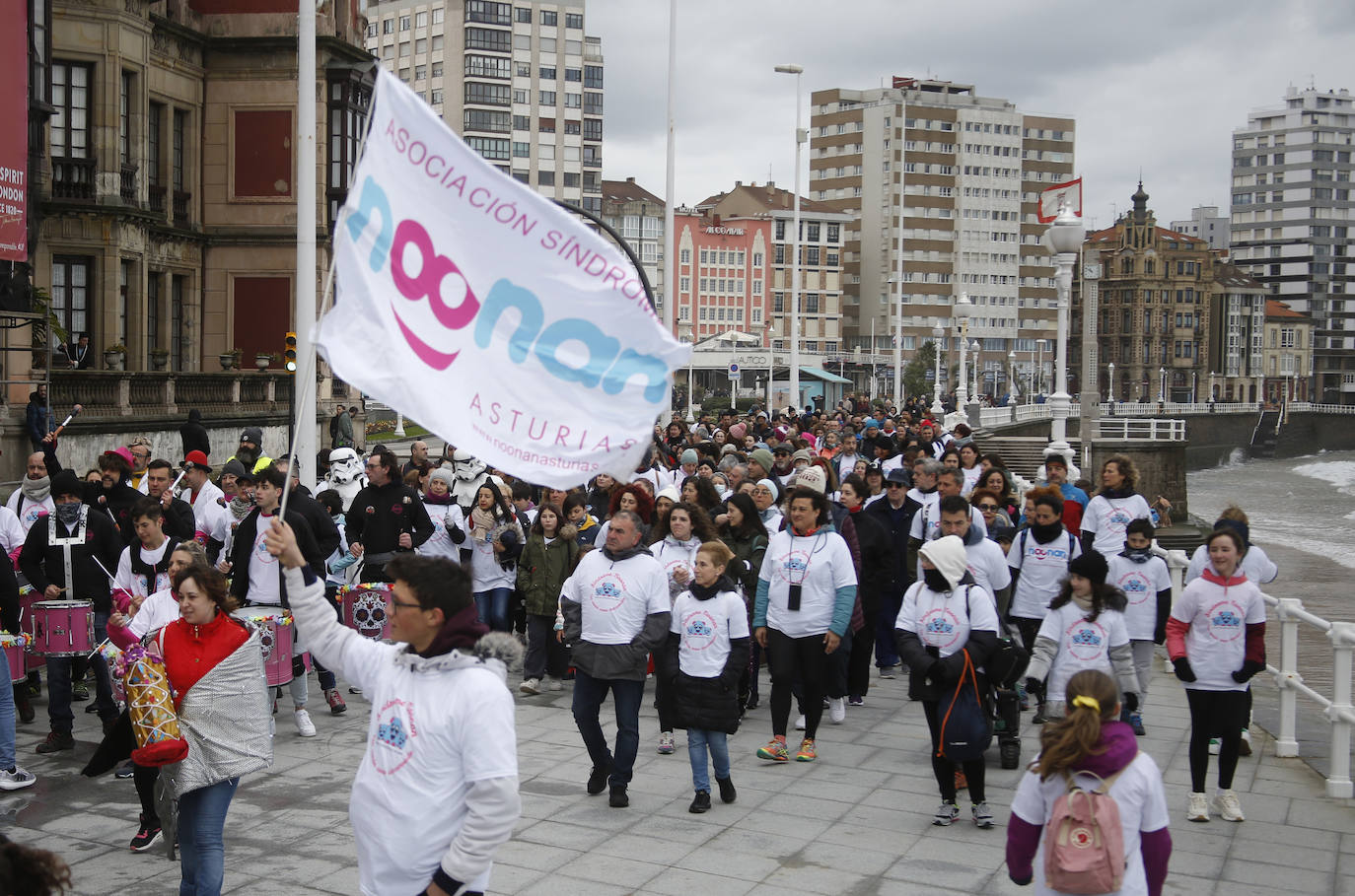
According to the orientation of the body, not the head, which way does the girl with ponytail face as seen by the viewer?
away from the camera

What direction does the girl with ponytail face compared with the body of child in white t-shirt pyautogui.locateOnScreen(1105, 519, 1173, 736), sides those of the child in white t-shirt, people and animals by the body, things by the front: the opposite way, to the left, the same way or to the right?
the opposite way

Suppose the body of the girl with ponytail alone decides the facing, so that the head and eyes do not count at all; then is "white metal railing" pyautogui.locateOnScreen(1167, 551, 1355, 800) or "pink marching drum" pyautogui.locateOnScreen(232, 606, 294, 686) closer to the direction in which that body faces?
the white metal railing

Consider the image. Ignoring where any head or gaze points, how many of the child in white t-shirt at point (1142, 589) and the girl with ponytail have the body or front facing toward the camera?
1

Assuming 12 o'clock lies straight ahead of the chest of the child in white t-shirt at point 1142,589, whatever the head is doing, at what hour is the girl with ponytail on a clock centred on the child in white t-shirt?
The girl with ponytail is roughly at 12 o'clock from the child in white t-shirt.

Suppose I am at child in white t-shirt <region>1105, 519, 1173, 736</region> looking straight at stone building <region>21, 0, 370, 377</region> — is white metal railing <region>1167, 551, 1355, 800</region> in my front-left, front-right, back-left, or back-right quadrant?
back-right

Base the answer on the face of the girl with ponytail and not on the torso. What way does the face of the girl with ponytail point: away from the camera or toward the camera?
away from the camera

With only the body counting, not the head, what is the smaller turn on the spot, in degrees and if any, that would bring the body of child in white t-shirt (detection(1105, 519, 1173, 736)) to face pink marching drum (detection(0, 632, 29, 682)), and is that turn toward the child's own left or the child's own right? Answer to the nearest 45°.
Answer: approximately 90° to the child's own right

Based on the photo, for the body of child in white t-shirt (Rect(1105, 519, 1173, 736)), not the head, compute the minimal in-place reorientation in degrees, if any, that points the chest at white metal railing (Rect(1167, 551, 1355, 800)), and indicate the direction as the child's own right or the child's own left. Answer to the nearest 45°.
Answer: approximately 90° to the child's own left

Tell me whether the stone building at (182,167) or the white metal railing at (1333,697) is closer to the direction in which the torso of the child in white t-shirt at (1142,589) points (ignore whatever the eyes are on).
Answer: the white metal railing

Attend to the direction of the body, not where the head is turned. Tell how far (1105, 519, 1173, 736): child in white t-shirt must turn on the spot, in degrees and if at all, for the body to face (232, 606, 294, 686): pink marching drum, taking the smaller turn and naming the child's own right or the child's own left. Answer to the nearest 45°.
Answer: approximately 90° to the child's own right

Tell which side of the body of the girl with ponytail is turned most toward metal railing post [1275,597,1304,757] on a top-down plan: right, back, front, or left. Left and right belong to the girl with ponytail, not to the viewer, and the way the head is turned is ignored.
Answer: front
